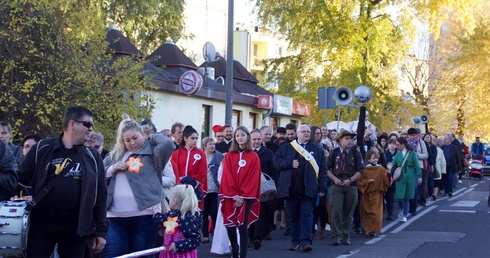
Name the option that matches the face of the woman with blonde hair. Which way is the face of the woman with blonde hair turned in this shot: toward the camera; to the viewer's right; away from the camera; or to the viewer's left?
toward the camera

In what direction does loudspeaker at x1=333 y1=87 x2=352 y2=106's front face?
toward the camera

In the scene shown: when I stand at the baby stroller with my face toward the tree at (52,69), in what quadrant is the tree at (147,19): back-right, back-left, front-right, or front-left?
front-right

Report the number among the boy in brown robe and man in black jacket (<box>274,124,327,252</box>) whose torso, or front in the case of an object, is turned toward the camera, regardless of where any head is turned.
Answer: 2

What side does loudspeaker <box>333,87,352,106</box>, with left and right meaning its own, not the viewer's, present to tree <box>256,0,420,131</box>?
back

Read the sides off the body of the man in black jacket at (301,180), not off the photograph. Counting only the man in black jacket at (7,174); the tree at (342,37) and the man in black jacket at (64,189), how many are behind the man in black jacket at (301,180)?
1

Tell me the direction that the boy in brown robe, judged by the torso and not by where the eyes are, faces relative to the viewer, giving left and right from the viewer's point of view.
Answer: facing the viewer

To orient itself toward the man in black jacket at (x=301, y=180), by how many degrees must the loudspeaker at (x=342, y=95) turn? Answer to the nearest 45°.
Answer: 0° — it already faces them

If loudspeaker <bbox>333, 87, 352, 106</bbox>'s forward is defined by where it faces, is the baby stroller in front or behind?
behind

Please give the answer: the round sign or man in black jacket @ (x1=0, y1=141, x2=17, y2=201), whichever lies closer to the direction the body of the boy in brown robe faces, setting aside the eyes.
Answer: the man in black jacket

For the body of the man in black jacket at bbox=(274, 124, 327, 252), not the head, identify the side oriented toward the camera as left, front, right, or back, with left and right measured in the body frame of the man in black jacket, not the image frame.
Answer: front

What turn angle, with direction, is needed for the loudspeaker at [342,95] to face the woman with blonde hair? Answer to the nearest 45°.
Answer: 0° — it already faces them
